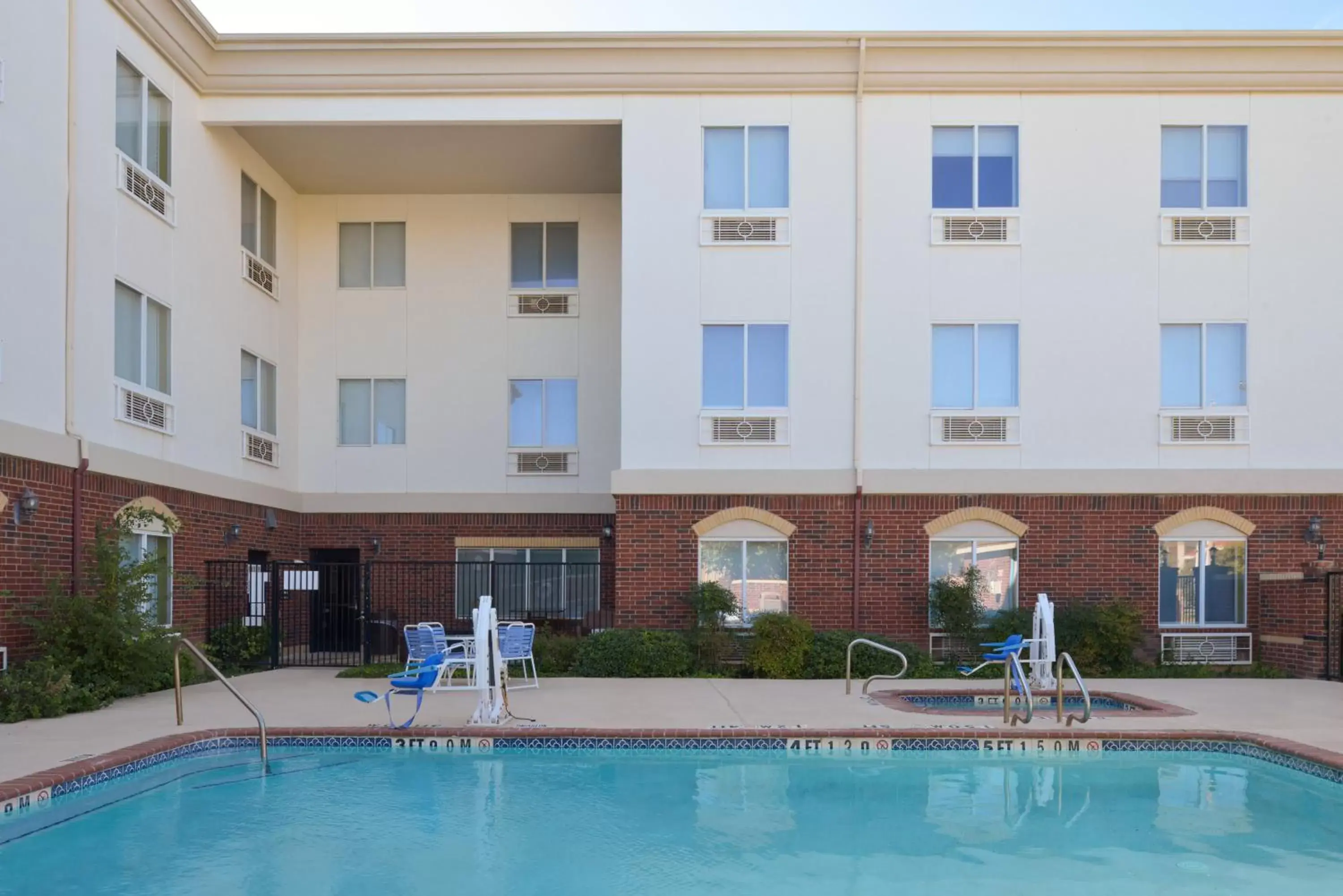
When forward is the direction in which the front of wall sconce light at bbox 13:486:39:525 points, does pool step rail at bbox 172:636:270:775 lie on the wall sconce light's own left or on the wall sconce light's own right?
on the wall sconce light's own right

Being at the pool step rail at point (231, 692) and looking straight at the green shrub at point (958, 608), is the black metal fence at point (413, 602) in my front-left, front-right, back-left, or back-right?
front-left

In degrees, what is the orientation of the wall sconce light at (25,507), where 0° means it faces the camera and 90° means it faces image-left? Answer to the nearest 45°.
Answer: approximately 270°

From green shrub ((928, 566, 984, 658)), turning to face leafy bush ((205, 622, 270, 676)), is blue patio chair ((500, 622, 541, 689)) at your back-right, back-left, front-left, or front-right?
front-left

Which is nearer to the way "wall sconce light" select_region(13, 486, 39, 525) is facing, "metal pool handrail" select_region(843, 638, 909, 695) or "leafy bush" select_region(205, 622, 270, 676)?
the metal pool handrail

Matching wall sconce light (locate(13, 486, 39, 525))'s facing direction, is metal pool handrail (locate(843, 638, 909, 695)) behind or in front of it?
in front
